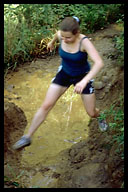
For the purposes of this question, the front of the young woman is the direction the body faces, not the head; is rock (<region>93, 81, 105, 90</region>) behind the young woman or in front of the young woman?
behind

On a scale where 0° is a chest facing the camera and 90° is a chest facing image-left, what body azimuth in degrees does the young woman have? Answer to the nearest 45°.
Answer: approximately 45°

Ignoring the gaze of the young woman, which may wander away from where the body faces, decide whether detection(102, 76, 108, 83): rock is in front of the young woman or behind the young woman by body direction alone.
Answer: behind
